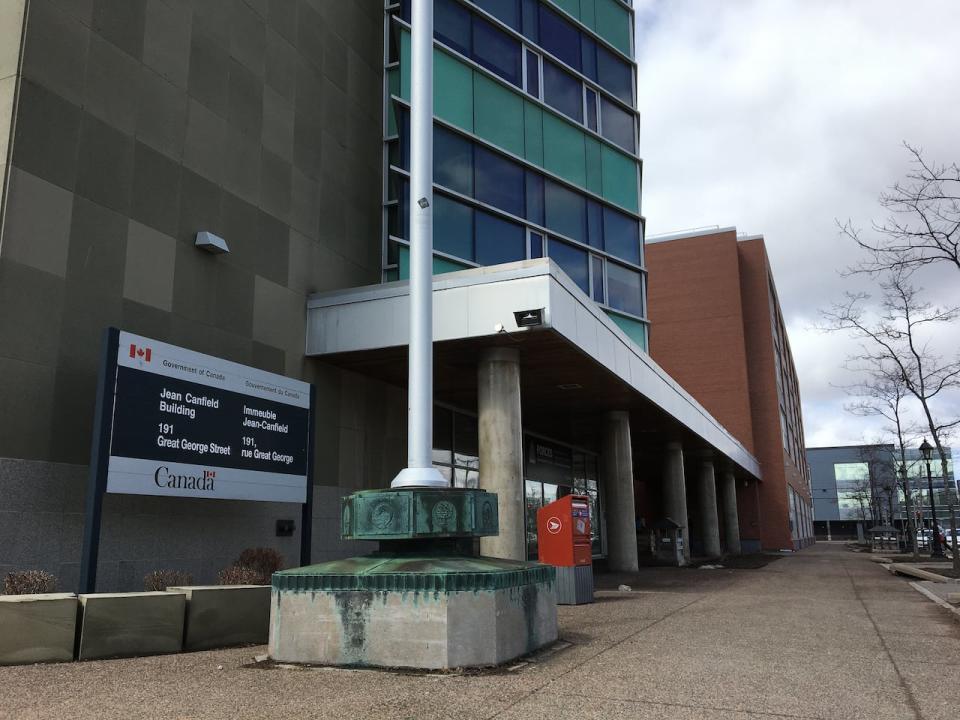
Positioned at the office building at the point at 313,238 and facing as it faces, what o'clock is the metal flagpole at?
The metal flagpole is roughly at 1 o'clock from the office building.

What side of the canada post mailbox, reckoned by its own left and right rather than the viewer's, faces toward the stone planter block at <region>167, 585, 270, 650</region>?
right

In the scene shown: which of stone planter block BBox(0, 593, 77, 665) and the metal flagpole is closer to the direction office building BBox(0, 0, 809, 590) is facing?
the metal flagpole

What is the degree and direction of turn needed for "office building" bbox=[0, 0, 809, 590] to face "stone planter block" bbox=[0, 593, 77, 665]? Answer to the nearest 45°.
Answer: approximately 45° to its right
